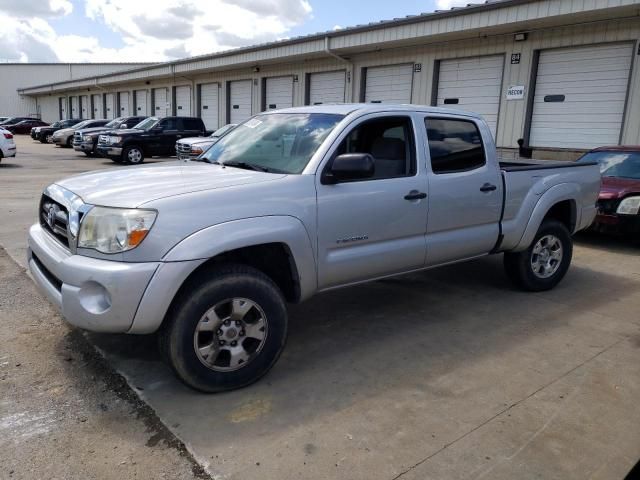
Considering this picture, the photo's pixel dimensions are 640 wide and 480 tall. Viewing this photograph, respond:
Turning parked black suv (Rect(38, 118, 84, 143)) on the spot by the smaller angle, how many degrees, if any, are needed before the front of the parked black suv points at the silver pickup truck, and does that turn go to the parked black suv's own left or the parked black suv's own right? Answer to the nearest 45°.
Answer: approximately 45° to the parked black suv's own left

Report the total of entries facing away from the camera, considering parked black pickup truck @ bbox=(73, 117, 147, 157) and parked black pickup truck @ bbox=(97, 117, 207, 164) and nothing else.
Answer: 0

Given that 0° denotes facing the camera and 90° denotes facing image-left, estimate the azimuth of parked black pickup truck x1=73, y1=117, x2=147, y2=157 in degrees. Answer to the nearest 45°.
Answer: approximately 45°

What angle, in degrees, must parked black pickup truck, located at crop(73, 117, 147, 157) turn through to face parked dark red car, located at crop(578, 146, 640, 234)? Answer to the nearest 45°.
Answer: approximately 45° to its left

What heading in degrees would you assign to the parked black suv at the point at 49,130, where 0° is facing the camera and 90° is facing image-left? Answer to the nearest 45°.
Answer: approximately 45°

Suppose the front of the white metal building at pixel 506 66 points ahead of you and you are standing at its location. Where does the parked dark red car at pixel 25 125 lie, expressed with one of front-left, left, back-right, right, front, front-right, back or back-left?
right

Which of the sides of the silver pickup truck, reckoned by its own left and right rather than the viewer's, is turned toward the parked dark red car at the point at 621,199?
back

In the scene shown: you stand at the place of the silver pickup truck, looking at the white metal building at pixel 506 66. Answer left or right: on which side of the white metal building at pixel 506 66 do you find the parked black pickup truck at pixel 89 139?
left

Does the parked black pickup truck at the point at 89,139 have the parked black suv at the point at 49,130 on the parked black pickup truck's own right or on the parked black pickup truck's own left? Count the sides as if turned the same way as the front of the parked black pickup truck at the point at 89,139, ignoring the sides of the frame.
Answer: on the parked black pickup truck's own right

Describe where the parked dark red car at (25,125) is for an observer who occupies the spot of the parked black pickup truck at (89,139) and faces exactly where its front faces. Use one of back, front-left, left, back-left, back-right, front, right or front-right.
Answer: back-right

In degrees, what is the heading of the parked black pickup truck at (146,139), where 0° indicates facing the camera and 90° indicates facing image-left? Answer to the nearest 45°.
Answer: approximately 45°
